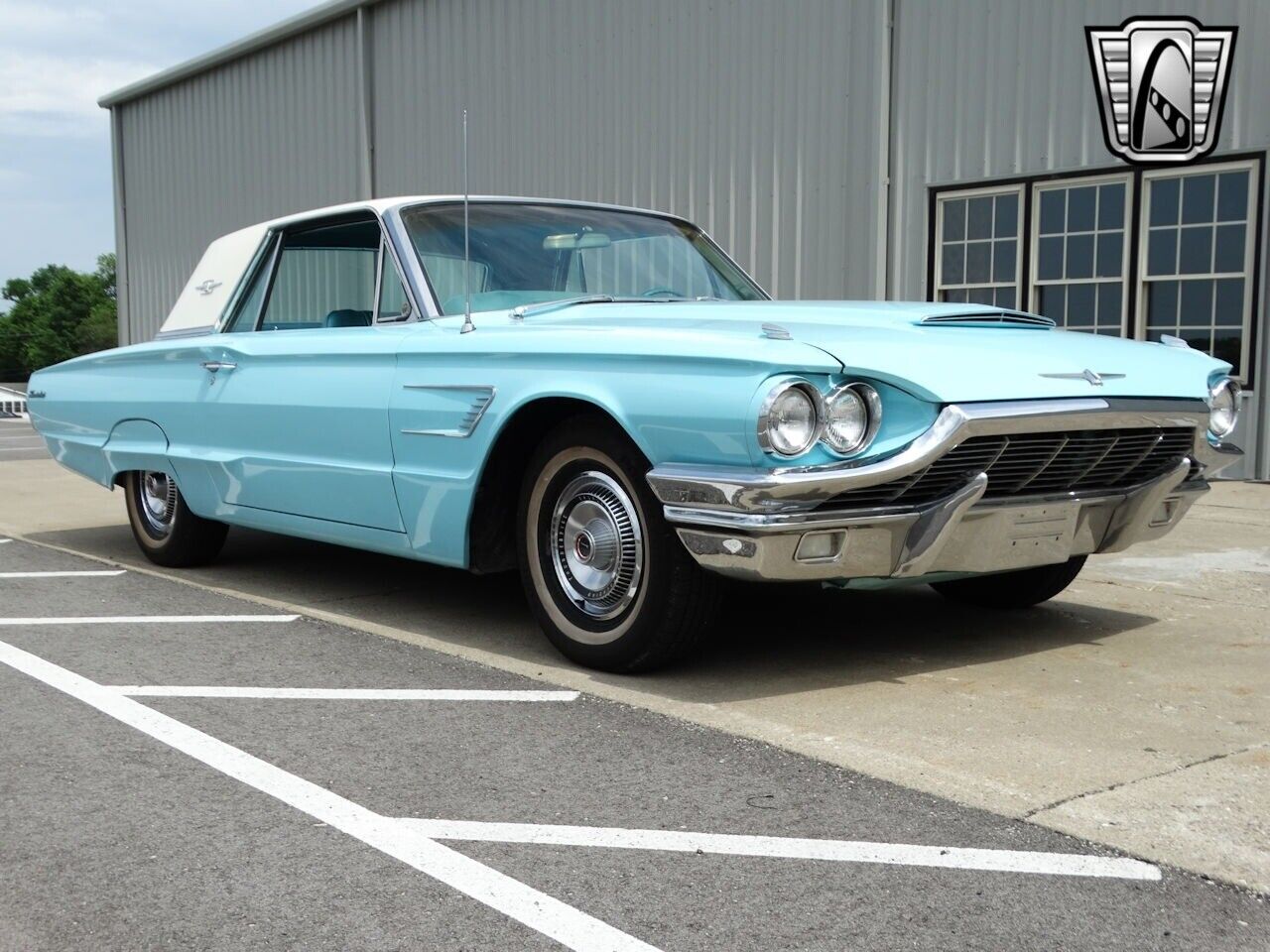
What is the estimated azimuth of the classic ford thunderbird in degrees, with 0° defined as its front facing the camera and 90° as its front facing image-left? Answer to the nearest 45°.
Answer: approximately 315°
